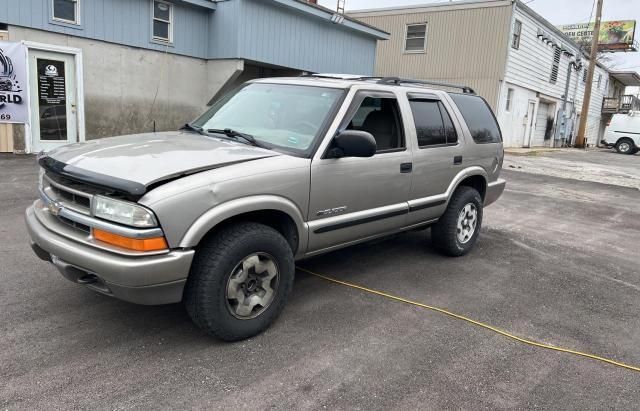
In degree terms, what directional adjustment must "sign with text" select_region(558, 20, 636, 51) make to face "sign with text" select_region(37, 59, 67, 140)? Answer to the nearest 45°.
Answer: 0° — it already faces it

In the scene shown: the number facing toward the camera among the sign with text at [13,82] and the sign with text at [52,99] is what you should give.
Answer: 2

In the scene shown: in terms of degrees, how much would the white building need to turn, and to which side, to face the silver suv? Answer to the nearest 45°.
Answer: approximately 45° to its right

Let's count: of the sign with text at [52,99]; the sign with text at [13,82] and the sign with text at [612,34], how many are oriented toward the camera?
3

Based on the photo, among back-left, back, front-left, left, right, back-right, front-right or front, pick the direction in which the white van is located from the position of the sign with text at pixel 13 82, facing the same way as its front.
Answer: left

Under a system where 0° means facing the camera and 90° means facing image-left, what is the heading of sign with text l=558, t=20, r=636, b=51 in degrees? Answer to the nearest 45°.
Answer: approximately 0°

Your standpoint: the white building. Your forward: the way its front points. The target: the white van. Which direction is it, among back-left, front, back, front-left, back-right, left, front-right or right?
left

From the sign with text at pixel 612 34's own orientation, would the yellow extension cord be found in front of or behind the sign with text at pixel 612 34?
in front

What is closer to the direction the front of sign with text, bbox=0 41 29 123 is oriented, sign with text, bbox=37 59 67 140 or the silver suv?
the silver suv

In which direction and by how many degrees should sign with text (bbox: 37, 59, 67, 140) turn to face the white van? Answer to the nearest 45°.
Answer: approximately 90° to its left

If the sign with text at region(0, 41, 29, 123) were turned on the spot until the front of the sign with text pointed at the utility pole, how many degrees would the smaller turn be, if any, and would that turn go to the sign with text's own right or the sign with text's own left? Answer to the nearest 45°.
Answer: approximately 90° to the sign with text's own left

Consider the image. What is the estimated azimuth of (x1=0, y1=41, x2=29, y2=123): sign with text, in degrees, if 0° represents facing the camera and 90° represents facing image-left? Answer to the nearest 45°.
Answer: approximately 0°

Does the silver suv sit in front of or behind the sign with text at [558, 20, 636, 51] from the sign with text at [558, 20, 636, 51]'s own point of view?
in front

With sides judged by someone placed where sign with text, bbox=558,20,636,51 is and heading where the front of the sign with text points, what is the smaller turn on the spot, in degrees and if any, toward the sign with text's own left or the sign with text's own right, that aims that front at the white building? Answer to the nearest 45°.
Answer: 0° — it already faces it
